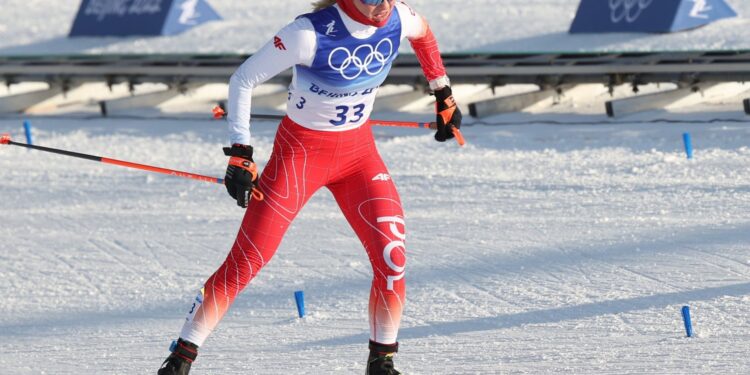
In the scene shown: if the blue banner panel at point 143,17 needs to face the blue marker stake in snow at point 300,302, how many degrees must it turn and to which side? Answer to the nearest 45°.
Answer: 0° — it already faces it

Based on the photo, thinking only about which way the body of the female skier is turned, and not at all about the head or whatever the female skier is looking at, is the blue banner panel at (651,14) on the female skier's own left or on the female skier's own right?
on the female skier's own left

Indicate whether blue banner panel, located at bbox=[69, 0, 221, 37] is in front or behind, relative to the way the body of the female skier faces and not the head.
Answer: behind

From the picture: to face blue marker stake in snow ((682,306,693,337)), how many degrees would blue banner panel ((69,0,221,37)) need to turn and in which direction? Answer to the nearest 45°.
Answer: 0° — it already faces it

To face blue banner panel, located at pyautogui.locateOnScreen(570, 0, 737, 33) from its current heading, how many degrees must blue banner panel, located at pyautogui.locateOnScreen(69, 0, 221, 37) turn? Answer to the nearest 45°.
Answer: approximately 45° to its left

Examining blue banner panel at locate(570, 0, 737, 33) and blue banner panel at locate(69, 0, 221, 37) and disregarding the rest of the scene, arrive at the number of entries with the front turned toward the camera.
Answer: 2

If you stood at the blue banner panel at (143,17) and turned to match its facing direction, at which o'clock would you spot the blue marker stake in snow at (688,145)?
The blue marker stake in snow is roughly at 11 o'clock from the blue banner panel.

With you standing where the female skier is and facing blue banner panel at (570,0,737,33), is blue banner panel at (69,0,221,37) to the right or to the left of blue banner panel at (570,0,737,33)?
left

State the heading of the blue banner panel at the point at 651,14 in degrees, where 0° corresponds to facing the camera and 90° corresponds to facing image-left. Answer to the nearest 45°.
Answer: approximately 0°

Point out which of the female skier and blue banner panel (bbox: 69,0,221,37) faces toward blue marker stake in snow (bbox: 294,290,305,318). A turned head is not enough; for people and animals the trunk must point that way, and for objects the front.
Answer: the blue banner panel
